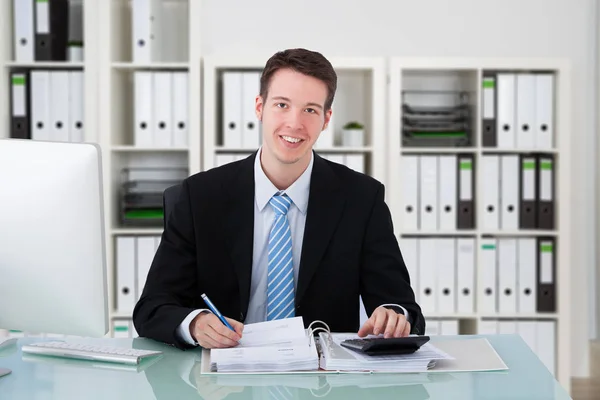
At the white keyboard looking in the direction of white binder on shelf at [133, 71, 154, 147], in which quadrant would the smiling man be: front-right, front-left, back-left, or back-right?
front-right

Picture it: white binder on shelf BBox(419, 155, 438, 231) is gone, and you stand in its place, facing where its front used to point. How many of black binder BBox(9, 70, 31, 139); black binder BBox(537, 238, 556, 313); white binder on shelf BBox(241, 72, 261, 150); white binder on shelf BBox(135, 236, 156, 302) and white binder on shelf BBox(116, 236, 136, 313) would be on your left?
1

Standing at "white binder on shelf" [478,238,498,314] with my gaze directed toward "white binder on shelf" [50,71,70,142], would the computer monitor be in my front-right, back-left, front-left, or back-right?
front-left

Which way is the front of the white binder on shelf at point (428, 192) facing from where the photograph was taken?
facing the viewer

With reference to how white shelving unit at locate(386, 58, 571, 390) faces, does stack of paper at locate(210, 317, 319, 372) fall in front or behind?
in front

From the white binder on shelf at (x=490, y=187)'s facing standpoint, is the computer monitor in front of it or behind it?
in front

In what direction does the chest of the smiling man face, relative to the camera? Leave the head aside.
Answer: toward the camera

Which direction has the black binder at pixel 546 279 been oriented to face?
toward the camera

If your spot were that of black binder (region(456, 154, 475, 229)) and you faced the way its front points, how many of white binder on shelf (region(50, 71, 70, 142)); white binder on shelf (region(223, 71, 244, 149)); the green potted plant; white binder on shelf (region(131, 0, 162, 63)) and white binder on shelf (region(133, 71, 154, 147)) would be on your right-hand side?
5

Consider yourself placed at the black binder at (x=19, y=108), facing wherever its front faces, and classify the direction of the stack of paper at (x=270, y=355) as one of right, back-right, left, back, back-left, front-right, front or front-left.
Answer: front

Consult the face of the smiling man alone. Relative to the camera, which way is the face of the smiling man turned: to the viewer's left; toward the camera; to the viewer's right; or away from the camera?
toward the camera

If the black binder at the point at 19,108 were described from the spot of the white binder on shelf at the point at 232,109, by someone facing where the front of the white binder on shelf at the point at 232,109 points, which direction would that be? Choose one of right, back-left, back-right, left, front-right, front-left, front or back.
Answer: right

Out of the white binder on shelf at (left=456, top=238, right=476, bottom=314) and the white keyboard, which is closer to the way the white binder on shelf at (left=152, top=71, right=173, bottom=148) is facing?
the white keyboard

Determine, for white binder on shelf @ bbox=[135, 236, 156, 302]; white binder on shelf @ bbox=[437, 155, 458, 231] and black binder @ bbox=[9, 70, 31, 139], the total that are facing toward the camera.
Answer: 3

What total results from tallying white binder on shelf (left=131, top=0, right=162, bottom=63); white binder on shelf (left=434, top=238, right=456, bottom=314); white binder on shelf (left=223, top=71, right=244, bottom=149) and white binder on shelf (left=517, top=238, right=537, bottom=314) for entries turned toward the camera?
4
